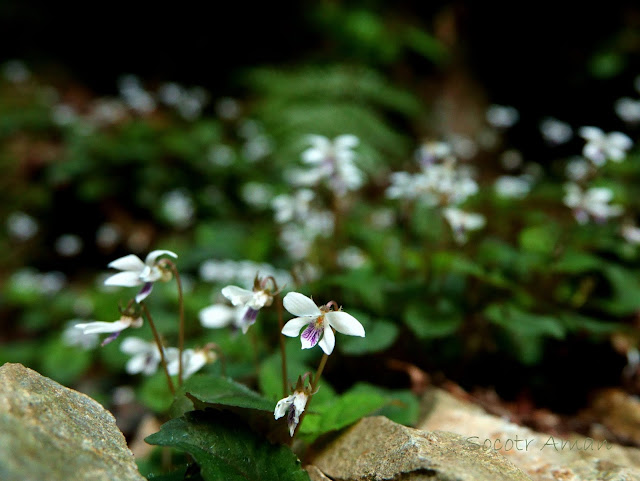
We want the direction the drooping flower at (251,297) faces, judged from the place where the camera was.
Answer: facing to the left of the viewer

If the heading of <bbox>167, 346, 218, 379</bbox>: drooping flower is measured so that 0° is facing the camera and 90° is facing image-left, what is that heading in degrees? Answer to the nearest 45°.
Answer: approximately 90°

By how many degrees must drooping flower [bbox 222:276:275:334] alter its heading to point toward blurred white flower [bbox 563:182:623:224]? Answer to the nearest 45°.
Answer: approximately 135° to its right

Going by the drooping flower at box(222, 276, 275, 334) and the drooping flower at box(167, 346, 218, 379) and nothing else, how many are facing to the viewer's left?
2

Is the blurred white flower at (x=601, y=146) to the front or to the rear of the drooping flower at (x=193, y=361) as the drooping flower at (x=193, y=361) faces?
to the rear
